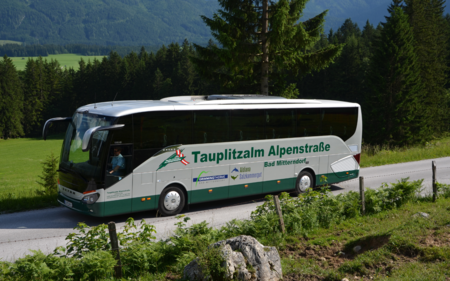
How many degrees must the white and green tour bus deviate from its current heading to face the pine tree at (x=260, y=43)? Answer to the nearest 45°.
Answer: approximately 135° to its right

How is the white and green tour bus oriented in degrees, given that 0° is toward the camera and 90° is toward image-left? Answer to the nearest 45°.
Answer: approximately 45°

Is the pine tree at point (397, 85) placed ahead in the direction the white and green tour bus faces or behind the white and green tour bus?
behind
